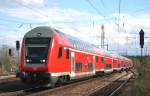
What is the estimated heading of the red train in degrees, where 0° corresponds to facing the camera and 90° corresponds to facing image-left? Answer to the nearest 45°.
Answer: approximately 45°
